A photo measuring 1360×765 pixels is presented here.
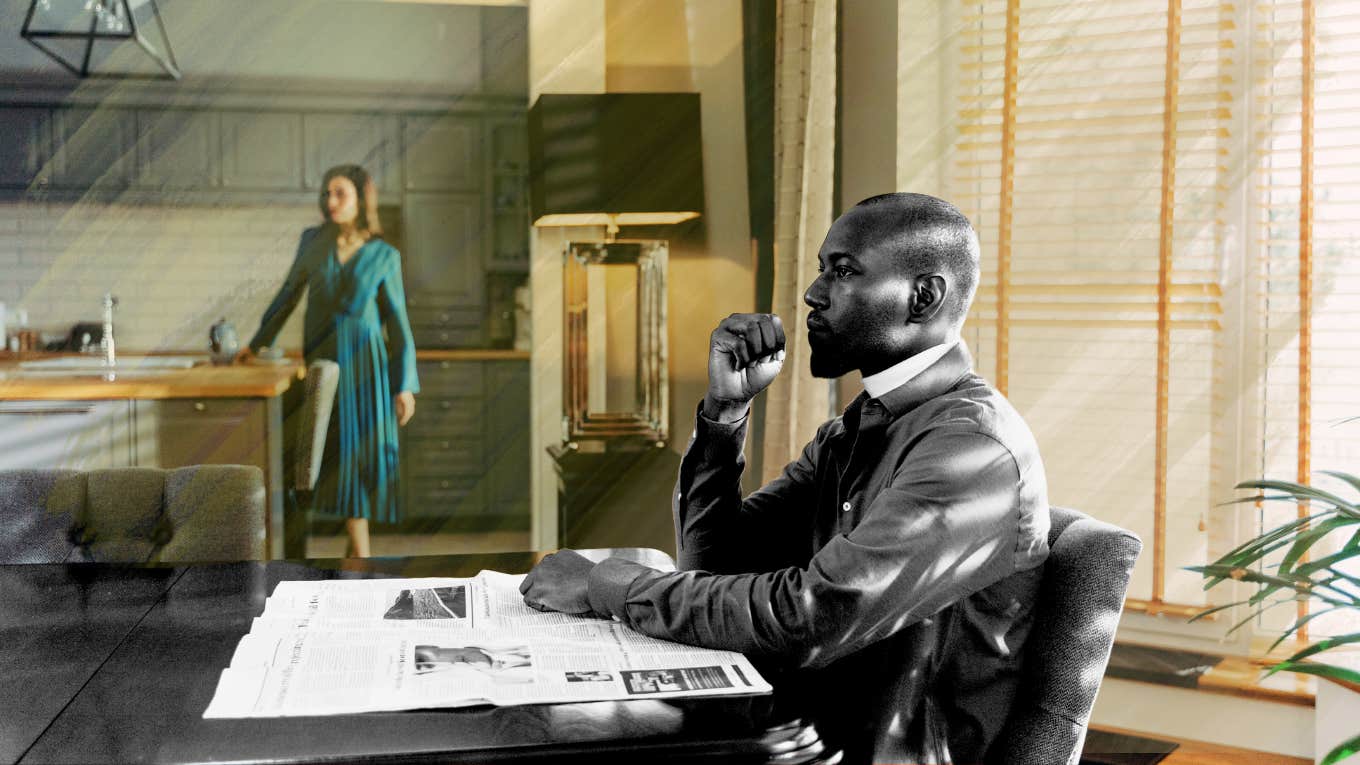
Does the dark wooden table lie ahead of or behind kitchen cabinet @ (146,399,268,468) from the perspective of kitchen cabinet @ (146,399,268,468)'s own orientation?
ahead

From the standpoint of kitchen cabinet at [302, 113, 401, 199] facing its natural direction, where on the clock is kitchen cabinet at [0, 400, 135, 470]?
kitchen cabinet at [0, 400, 135, 470] is roughly at 2 o'clock from kitchen cabinet at [302, 113, 401, 199].

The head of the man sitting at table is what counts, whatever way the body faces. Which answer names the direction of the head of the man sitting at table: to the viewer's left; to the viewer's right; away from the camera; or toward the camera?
to the viewer's left

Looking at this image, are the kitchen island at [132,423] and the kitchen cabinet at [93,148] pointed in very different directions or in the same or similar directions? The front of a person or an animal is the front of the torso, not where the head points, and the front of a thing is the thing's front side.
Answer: same or similar directions

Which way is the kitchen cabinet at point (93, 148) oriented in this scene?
toward the camera

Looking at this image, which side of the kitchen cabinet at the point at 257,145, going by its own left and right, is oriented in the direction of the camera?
front

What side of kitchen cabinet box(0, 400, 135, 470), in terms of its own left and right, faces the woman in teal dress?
left

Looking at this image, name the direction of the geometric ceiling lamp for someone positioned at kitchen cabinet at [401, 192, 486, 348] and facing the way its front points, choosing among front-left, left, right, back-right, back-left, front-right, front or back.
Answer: right

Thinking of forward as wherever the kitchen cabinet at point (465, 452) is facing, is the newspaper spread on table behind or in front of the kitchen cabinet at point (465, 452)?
in front

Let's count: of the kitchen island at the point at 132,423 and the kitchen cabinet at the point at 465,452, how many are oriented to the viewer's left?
0

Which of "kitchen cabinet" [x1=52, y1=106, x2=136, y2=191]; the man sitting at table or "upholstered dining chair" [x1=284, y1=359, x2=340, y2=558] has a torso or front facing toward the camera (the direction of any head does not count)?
the kitchen cabinet

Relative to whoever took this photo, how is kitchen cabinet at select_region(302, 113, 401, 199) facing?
facing the viewer
